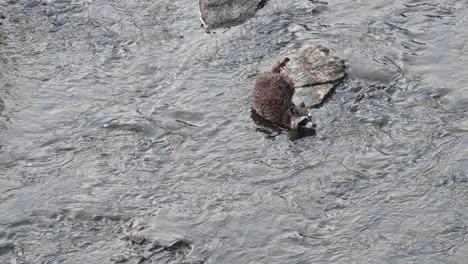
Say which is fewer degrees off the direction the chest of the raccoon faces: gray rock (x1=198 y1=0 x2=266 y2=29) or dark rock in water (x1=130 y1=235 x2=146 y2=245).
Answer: the dark rock in water

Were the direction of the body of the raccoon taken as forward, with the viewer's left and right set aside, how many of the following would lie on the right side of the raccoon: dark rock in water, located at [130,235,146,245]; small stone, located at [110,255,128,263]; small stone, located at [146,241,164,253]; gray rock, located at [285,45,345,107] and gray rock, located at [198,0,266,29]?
3

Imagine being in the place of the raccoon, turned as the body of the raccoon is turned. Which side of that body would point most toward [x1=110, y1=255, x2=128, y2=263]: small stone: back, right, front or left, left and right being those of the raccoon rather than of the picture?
right

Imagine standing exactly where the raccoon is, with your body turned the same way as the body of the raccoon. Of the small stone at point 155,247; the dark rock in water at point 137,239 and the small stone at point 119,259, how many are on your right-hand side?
3

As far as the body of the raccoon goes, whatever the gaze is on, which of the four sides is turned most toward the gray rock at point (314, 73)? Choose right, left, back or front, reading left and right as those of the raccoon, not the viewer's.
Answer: left

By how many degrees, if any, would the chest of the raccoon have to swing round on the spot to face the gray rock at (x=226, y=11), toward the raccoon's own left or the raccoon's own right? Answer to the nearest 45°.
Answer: approximately 135° to the raccoon's own left

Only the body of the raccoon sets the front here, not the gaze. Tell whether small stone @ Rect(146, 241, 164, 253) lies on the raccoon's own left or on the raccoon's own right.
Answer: on the raccoon's own right

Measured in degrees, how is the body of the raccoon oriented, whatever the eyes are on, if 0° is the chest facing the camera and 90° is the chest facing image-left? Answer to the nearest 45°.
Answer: approximately 315°
